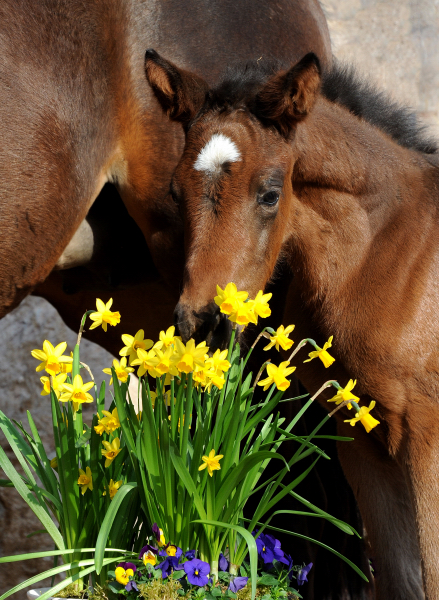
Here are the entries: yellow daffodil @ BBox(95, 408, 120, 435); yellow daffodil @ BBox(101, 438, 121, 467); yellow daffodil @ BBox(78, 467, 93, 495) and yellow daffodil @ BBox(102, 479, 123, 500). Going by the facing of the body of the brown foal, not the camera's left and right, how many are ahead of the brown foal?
4

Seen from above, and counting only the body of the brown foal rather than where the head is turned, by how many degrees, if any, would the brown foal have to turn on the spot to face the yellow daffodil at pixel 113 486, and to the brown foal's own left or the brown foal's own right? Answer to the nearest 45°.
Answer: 0° — it already faces it

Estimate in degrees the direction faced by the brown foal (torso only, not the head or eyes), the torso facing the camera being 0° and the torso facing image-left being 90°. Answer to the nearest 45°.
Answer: approximately 45°

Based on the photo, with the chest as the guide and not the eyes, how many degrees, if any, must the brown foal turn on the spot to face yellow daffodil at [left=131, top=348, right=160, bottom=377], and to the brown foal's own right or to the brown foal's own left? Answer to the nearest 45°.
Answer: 0° — it already faces it

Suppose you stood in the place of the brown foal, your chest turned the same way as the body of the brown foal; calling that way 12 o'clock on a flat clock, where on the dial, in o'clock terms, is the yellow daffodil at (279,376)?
The yellow daffodil is roughly at 11 o'clock from the brown foal.

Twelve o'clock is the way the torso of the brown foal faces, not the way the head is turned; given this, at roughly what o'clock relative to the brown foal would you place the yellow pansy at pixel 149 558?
The yellow pansy is roughly at 11 o'clock from the brown foal.

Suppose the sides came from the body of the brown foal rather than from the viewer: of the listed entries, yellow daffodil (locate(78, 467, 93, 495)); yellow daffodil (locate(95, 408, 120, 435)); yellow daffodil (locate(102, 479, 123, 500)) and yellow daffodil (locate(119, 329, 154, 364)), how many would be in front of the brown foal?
4

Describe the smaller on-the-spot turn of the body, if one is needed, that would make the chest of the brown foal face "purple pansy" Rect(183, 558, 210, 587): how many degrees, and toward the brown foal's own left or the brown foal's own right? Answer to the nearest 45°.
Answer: approximately 45° to the brown foal's own left
